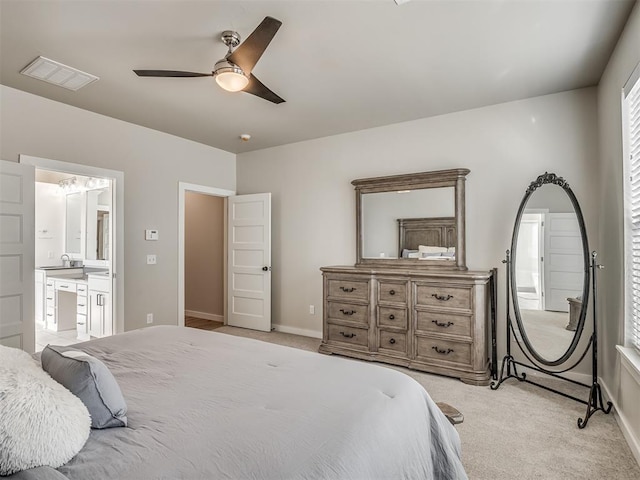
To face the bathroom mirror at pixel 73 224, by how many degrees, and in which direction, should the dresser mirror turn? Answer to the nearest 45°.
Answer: approximately 45° to its right

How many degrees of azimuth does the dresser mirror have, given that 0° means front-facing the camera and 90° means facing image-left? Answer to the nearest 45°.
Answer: approximately 45°

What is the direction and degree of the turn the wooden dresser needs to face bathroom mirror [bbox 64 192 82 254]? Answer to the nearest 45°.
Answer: approximately 45° to its right

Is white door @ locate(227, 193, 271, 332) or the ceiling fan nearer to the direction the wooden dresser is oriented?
the ceiling fan

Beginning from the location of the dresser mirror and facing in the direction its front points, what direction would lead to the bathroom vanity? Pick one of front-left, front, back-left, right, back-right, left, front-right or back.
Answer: front-right

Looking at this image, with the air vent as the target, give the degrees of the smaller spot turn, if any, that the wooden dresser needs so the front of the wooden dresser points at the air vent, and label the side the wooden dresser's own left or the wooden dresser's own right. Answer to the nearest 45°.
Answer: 0° — it already faces it

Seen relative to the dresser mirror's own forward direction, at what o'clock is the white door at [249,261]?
The white door is roughly at 2 o'clock from the dresser mirror.

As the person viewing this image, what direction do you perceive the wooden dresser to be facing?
facing the viewer and to the left of the viewer

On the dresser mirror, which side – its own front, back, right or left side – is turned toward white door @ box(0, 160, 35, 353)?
front

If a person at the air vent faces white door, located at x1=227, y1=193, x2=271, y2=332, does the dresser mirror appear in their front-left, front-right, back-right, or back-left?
front-right

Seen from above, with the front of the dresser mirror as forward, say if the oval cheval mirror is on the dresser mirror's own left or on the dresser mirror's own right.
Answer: on the dresser mirror's own left

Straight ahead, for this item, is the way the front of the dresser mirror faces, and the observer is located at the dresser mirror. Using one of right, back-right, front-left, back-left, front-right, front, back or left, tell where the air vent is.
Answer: front
